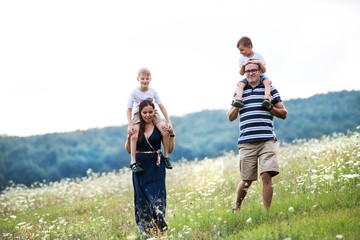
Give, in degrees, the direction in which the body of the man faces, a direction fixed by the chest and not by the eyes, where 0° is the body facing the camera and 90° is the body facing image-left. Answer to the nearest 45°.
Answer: approximately 0°

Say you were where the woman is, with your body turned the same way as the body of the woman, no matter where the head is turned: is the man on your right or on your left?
on your left

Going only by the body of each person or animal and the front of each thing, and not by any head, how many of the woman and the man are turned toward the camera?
2

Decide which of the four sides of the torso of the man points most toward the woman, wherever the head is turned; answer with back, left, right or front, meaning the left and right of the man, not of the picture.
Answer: right

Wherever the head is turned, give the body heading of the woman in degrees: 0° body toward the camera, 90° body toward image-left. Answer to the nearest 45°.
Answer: approximately 0°
